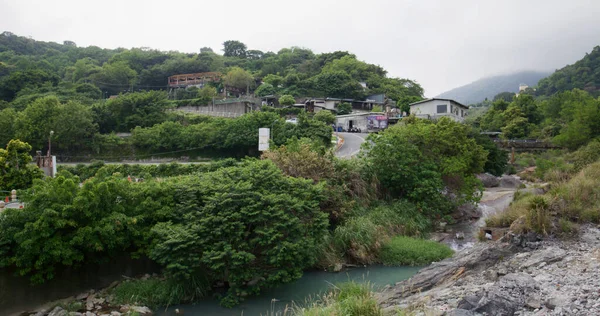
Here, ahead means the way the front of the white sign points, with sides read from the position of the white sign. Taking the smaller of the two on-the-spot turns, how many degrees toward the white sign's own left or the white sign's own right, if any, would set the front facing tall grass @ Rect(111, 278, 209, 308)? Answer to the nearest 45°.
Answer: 0° — it already faces it

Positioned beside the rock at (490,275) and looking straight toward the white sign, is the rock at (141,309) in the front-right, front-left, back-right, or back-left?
front-left

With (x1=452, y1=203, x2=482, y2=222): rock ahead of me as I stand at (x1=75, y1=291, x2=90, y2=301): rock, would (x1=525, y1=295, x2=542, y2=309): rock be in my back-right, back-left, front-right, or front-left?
front-right

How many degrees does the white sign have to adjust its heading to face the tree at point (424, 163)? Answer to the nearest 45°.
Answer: approximately 90° to its left

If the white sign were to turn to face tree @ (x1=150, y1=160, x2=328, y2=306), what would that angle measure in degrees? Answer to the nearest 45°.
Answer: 0° — it already faces it

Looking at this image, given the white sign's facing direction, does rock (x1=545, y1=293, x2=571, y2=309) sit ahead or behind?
ahead

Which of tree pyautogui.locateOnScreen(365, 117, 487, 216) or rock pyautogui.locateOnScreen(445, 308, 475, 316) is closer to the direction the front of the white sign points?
the rock

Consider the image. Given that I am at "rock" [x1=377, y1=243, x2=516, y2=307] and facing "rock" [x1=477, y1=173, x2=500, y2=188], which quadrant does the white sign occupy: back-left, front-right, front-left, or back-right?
front-left

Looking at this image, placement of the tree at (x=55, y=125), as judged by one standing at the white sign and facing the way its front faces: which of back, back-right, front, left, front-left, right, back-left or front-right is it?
back-right

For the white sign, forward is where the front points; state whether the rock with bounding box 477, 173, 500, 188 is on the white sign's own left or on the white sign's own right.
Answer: on the white sign's own left

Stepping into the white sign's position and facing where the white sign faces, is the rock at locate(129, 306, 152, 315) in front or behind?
in front

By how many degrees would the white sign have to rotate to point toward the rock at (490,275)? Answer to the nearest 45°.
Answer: approximately 45° to its left

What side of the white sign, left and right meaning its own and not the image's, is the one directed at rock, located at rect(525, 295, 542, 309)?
front

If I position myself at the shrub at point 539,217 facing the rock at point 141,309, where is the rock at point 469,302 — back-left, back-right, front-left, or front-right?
front-left

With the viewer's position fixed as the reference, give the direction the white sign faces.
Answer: facing the viewer

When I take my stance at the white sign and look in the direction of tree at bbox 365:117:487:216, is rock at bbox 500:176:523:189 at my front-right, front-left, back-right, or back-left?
front-left
